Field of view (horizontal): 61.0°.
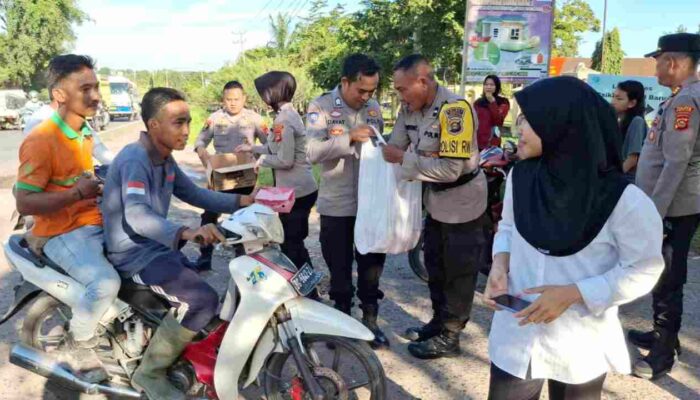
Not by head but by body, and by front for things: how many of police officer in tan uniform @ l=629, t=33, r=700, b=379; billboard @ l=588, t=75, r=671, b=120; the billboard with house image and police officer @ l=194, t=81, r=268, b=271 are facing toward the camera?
3

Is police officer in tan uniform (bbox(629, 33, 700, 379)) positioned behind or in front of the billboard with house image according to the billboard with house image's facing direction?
in front

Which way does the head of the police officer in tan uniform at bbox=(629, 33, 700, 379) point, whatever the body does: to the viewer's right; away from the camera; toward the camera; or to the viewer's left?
to the viewer's left

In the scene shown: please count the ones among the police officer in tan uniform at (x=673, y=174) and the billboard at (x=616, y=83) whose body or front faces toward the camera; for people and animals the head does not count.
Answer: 1

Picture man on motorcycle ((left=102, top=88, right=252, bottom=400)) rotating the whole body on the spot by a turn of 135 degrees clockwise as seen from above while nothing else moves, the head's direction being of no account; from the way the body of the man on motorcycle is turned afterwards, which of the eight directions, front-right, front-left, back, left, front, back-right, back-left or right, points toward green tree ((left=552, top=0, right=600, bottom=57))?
back-right

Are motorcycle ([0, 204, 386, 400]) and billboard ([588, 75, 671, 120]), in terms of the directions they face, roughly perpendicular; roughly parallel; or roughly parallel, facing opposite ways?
roughly perpendicular

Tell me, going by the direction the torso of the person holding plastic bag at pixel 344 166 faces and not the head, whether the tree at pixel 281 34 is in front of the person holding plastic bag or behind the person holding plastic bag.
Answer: behind

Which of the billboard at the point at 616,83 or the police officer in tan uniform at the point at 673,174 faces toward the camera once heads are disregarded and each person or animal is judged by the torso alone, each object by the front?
the billboard

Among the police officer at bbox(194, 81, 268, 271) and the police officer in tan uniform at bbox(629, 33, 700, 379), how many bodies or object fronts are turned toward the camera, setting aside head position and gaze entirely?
1

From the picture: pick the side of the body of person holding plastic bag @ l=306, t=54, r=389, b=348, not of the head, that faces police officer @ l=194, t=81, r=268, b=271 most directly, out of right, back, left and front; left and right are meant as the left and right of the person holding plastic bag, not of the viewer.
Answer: back

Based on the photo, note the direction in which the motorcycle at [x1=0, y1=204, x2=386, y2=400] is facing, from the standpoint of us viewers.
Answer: facing the viewer and to the right of the viewer

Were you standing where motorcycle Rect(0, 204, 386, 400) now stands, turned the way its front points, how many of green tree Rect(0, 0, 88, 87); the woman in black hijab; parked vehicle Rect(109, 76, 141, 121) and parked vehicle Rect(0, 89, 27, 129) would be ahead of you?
1

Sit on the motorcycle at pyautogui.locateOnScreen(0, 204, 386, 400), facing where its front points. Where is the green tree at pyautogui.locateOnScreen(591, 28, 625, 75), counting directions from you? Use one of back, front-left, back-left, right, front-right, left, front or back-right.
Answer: left

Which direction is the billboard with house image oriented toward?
toward the camera

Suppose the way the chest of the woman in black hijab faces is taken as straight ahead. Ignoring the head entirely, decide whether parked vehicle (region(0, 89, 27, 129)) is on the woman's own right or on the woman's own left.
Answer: on the woman's own right

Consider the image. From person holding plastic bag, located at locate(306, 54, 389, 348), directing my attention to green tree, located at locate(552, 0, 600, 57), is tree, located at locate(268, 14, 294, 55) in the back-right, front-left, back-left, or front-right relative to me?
front-left

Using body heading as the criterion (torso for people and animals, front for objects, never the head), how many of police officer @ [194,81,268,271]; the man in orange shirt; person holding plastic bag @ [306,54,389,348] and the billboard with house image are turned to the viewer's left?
0

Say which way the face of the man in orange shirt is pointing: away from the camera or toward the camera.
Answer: toward the camera
